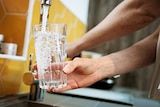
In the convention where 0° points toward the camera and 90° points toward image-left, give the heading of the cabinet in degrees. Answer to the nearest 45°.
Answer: approximately 0°
